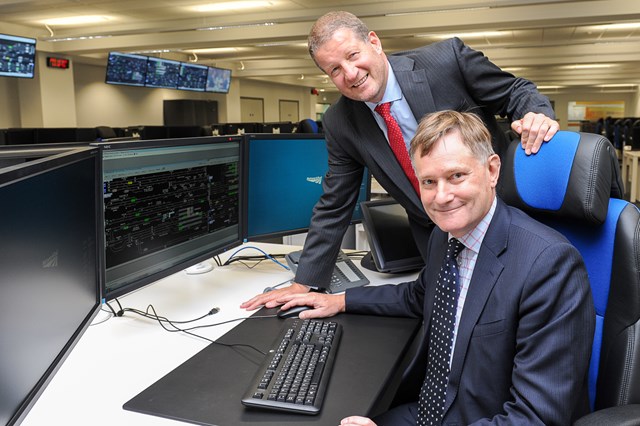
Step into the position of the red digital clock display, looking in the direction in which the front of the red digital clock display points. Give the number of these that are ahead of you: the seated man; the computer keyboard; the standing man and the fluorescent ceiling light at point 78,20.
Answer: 4

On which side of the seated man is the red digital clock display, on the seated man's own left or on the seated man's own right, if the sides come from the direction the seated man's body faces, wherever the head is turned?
on the seated man's own right

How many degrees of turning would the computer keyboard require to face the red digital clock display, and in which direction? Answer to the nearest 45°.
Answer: approximately 135° to its left

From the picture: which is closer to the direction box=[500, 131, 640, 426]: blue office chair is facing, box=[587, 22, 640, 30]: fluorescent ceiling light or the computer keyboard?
the computer keyboard

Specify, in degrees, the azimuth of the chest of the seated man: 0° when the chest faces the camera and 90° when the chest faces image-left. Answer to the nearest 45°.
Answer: approximately 45°

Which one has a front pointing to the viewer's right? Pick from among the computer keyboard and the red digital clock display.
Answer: the computer keyboard
